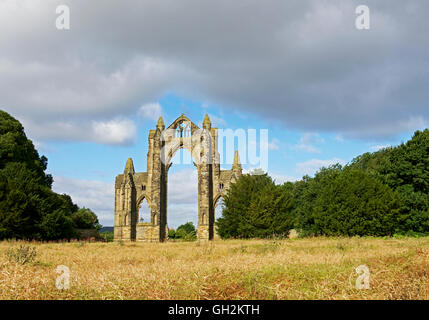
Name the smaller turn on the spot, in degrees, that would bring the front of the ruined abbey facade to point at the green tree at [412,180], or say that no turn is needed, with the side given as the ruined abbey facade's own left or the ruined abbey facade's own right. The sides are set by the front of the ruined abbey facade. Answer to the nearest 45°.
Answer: approximately 45° to the ruined abbey facade's own left

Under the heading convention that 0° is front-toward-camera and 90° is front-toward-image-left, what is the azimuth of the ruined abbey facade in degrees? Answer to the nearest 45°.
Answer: approximately 0°

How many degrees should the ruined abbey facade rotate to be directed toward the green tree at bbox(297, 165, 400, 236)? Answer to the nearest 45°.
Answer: approximately 45° to its left
